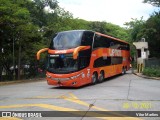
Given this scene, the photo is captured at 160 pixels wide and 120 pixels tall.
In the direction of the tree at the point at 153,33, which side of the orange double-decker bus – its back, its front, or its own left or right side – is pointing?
back

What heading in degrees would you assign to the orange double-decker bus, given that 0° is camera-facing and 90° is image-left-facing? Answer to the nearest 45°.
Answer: approximately 45°
